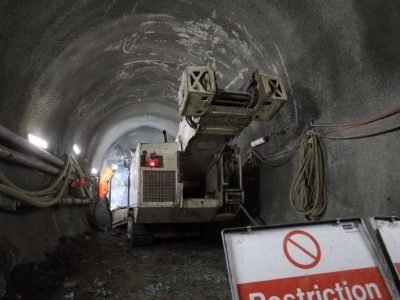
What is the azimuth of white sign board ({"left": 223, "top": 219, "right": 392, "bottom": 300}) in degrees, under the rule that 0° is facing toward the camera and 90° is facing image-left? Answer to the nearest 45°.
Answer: approximately 0°

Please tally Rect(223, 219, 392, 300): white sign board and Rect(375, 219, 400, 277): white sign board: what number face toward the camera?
2

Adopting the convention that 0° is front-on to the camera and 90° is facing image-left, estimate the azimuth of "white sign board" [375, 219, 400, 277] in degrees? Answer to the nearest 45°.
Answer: approximately 0°

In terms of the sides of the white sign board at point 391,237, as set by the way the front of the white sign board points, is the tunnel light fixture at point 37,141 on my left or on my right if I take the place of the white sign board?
on my right

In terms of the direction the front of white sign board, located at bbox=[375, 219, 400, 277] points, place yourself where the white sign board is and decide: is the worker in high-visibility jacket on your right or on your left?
on your right

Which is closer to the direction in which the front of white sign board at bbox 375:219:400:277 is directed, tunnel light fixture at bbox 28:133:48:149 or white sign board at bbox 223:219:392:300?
the white sign board

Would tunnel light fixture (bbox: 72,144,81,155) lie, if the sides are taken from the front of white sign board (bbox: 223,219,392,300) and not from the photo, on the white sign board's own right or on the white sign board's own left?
on the white sign board's own right

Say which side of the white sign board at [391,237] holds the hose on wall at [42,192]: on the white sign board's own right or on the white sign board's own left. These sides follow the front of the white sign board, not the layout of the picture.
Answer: on the white sign board's own right

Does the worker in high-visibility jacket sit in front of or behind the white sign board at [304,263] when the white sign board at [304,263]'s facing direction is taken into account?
behind

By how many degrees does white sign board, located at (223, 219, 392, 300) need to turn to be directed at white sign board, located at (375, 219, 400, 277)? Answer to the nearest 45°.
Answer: approximately 135° to its left

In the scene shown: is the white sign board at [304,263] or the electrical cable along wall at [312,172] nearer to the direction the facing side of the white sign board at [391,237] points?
the white sign board
